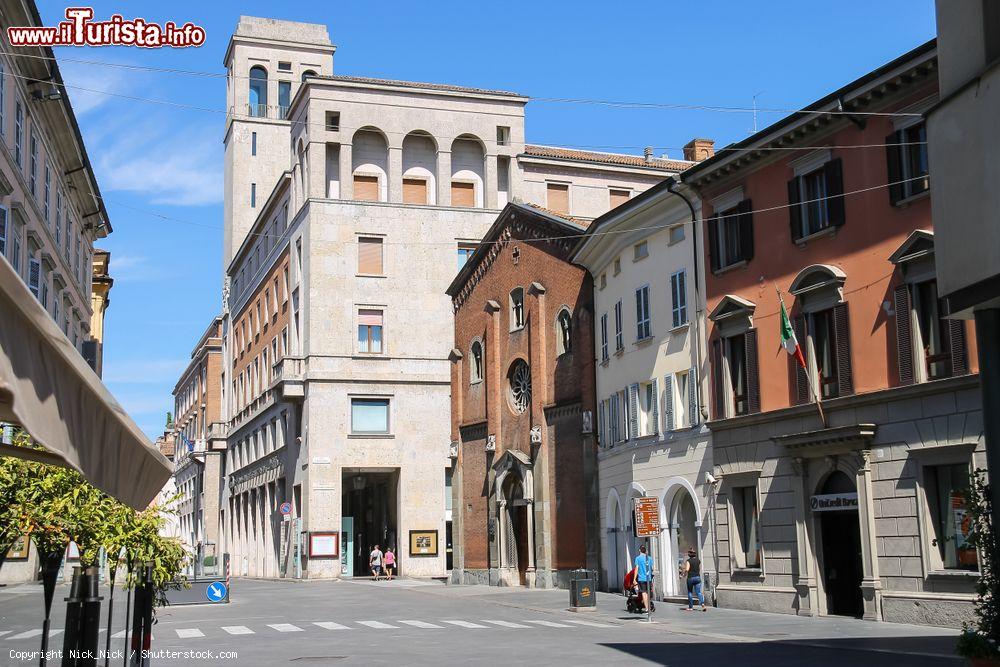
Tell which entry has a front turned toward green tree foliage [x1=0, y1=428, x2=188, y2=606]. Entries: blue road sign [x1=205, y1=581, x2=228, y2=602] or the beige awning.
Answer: the blue road sign

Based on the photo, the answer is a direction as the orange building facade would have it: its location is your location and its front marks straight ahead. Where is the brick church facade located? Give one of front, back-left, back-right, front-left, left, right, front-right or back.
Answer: right

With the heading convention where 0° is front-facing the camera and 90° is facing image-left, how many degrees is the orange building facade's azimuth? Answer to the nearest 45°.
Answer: approximately 45°

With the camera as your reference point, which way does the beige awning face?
facing to the right of the viewer

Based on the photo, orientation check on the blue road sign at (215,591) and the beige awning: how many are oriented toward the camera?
1

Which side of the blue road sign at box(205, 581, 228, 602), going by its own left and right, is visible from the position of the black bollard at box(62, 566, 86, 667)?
front

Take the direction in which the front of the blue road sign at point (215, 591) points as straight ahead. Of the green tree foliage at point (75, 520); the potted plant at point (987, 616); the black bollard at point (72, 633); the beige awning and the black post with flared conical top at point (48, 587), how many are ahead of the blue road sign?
5

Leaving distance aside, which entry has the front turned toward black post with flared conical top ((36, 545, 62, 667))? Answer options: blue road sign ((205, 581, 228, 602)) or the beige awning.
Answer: the blue road sign

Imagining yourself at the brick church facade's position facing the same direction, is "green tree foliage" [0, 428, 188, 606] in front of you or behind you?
in front

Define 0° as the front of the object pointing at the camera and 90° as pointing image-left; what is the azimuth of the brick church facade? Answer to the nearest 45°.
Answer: approximately 45°
